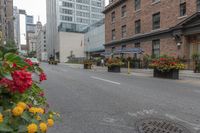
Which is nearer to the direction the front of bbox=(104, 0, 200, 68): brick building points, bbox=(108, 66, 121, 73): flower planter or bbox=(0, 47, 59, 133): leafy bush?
the flower planter

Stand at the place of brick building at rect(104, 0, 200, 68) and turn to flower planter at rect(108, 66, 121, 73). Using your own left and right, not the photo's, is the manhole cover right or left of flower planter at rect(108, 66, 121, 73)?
left

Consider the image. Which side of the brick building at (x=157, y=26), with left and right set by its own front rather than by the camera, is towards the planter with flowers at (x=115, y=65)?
front

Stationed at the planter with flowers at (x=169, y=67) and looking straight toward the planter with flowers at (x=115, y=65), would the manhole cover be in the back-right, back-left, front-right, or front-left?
back-left

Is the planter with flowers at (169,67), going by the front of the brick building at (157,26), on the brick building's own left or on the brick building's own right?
on the brick building's own left

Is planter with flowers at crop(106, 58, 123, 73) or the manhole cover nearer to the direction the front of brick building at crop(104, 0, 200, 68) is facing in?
the planter with flowers

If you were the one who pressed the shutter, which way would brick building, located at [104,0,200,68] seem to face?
facing the viewer and to the left of the viewer

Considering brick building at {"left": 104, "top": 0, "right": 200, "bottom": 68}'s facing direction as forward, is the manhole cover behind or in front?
in front

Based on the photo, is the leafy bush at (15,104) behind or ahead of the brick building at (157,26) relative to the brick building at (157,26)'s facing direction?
ahead

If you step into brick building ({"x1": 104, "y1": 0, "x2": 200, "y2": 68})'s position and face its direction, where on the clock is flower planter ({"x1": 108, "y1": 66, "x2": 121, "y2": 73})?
The flower planter is roughly at 12 o'clock from the brick building.

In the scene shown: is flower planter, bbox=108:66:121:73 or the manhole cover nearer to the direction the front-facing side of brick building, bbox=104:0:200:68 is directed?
the flower planter
